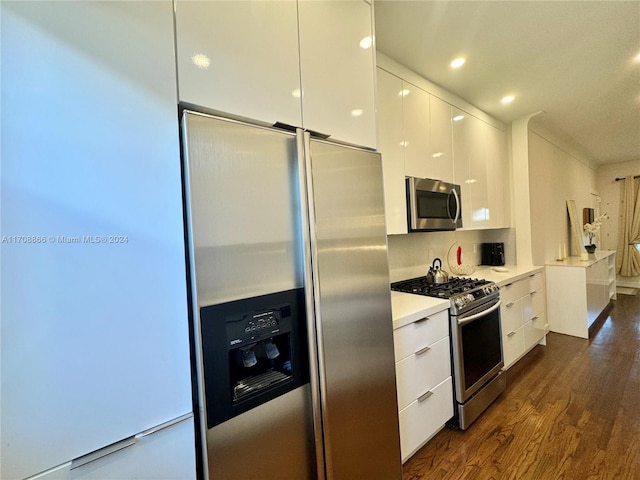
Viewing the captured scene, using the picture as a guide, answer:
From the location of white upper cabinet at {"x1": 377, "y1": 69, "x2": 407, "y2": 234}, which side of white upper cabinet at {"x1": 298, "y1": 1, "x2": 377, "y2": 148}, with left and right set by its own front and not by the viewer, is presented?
left

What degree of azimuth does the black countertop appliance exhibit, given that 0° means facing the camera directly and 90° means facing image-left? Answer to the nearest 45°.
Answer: approximately 315°

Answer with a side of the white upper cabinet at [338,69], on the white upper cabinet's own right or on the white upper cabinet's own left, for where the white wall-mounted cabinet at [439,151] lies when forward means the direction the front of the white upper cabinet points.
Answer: on the white upper cabinet's own left

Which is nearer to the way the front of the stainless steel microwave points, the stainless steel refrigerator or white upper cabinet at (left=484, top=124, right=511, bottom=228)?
the stainless steel refrigerator

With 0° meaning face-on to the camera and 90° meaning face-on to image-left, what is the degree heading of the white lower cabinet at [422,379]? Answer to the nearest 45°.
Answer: approximately 315°

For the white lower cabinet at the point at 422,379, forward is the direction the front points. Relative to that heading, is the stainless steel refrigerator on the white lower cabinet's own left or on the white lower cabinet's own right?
on the white lower cabinet's own right

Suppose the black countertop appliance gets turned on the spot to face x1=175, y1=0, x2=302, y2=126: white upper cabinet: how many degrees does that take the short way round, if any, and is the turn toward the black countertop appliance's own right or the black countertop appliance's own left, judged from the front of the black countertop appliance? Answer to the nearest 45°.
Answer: approximately 45° to the black countertop appliance's own right

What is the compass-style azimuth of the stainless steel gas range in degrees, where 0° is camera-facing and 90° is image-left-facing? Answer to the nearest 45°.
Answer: approximately 315°

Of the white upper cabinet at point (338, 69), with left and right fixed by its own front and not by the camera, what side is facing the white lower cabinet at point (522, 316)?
left
